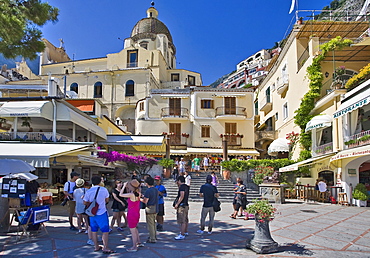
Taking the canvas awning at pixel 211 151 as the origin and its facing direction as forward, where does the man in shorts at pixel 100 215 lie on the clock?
The man in shorts is roughly at 12 o'clock from the canvas awning.

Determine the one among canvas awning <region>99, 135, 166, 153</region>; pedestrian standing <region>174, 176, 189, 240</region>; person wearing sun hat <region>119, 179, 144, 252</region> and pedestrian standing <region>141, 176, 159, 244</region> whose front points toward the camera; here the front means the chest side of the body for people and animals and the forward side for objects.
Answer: the canvas awning

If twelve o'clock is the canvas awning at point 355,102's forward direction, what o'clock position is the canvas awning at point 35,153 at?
the canvas awning at point 35,153 is roughly at 12 o'clock from the canvas awning at point 355,102.

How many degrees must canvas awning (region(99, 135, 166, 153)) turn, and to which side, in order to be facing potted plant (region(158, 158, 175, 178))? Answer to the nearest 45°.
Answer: approximately 45° to its left

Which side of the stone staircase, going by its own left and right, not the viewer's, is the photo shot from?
front

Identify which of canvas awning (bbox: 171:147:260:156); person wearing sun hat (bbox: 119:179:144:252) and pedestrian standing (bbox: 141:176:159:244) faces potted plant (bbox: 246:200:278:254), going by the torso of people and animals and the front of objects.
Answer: the canvas awning

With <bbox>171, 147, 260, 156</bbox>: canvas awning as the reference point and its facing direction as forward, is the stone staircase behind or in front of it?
in front

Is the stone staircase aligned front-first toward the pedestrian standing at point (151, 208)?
yes

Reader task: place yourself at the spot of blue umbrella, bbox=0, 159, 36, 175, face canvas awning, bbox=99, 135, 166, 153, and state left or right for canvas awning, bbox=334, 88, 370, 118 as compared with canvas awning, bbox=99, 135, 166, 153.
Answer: right

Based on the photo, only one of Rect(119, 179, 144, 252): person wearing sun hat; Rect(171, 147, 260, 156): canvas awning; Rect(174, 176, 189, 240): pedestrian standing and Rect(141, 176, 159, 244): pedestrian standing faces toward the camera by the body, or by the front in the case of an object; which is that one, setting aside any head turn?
the canvas awning
